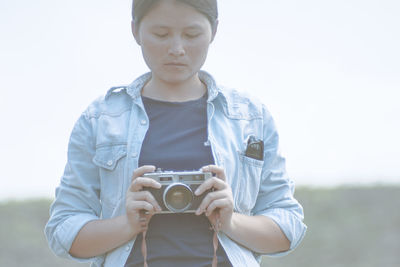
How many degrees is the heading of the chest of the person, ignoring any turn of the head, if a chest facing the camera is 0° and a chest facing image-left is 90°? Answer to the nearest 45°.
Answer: approximately 0°
